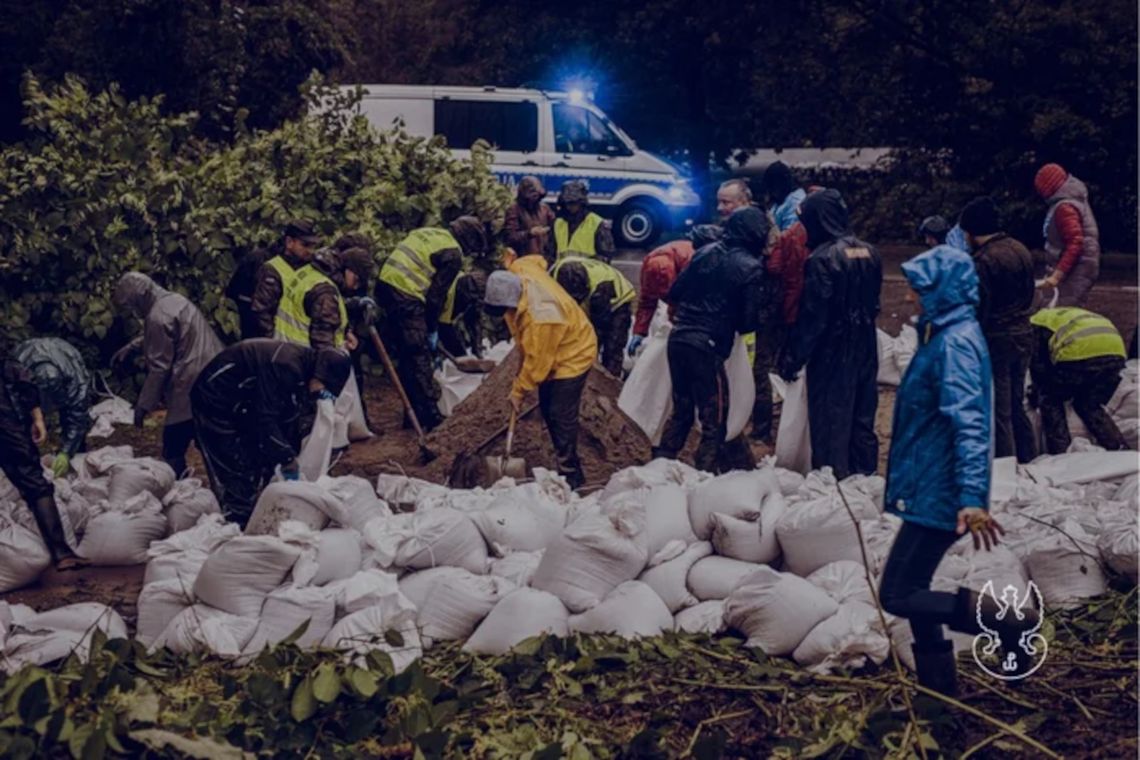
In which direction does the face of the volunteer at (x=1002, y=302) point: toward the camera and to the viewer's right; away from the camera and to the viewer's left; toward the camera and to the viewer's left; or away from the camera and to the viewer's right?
away from the camera and to the viewer's left

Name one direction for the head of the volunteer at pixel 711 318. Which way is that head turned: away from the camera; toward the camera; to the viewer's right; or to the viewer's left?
away from the camera

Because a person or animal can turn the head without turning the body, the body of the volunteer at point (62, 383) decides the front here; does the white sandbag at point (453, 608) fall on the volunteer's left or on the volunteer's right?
on the volunteer's left

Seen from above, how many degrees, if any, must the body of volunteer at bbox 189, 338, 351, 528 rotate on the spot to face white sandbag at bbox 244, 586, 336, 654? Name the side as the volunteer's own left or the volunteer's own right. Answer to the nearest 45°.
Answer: approximately 90° to the volunteer's own right

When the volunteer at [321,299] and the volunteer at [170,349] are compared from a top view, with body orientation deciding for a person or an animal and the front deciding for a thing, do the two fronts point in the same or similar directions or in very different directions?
very different directions

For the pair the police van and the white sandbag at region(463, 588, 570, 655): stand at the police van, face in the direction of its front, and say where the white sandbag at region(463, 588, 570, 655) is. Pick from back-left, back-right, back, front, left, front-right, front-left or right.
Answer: right

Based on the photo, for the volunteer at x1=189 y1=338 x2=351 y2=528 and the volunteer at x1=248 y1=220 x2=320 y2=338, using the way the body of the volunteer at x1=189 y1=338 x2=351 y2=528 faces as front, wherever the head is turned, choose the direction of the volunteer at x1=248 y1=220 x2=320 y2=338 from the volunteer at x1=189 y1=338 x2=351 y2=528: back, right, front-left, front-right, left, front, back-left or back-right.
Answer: left

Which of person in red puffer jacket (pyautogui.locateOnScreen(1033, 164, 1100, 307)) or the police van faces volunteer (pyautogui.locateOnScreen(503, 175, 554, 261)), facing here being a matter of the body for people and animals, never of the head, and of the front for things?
the person in red puffer jacket

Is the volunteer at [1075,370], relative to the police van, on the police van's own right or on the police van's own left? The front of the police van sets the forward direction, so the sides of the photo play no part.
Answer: on the police van's own right

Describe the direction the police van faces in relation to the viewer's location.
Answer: facing to the right of the viewer

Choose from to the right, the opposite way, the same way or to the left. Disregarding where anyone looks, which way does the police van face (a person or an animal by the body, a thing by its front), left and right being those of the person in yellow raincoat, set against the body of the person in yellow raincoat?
the opposite way
